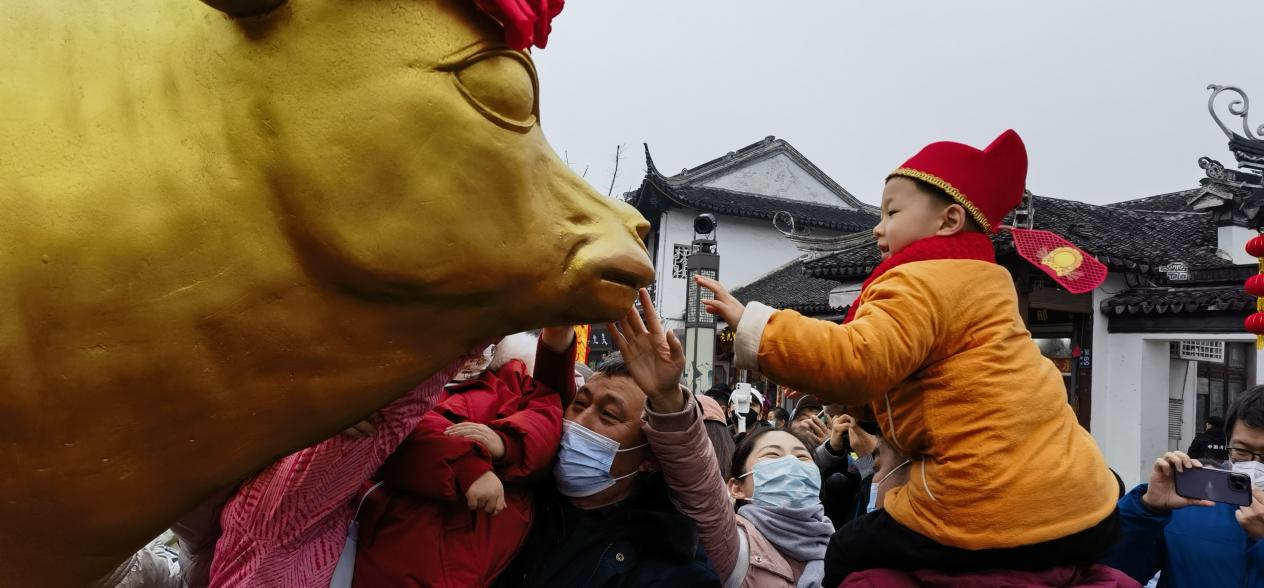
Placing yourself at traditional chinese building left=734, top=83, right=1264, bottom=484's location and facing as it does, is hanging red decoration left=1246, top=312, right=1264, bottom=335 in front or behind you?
in front

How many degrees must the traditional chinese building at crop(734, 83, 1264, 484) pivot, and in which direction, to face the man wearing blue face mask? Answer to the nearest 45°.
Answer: approximately 45° to its left

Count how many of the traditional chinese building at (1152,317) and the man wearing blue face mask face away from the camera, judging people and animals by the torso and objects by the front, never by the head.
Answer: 0

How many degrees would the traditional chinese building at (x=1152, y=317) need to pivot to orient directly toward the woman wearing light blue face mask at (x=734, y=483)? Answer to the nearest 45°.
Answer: approximately 45° to its left

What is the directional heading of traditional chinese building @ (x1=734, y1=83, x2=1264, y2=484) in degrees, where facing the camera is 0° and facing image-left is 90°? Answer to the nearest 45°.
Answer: approximately 45°

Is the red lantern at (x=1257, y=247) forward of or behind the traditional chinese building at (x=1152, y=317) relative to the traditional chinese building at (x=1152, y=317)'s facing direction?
forward

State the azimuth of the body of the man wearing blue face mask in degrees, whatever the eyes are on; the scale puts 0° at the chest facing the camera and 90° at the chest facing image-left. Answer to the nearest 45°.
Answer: approximately 45°

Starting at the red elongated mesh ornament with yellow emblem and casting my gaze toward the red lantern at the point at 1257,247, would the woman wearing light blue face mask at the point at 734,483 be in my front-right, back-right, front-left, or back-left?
back-left

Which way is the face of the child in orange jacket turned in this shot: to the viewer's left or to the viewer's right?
to the viewer's left

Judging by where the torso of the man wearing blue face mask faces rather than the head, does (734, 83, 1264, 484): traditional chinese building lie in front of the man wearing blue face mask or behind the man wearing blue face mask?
behind

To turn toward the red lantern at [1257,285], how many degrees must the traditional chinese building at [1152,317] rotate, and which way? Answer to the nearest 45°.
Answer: approximately 45° to its left
